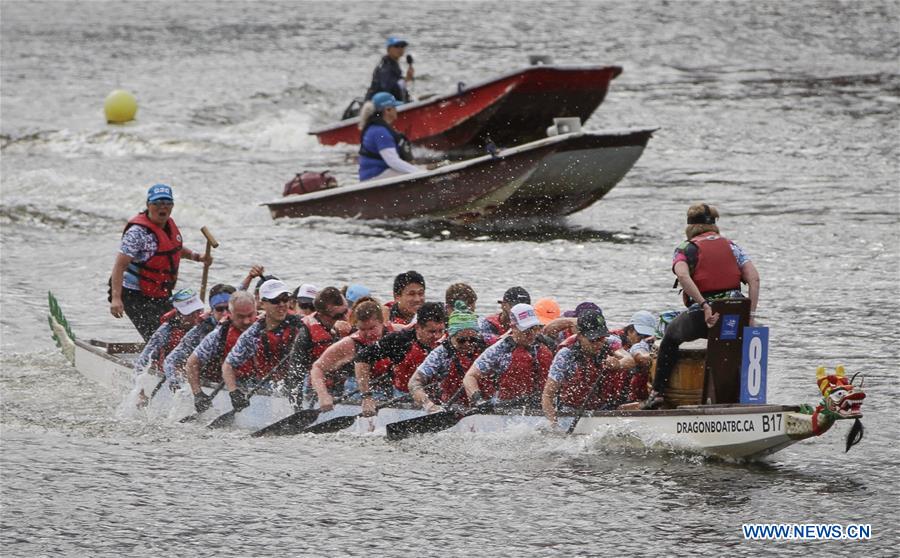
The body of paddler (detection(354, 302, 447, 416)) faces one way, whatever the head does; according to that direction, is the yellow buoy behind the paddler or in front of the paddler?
behind

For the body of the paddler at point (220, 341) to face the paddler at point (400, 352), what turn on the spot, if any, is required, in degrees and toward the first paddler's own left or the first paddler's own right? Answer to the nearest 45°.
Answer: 0° — they already face them

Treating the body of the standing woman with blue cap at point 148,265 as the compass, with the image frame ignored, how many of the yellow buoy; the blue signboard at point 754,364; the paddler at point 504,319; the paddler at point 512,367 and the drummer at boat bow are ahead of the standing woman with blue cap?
4

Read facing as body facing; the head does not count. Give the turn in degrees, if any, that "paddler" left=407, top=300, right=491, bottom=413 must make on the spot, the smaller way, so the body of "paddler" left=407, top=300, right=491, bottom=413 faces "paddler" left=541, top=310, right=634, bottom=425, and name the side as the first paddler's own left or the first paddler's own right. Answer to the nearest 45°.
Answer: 0° — they already face them

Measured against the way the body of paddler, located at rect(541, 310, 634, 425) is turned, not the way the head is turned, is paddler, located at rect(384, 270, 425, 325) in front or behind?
behind

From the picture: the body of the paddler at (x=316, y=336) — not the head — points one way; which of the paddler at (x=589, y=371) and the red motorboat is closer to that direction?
the paddler

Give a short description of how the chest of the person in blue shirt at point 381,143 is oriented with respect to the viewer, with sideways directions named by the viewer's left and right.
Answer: facing to the right of the viewer

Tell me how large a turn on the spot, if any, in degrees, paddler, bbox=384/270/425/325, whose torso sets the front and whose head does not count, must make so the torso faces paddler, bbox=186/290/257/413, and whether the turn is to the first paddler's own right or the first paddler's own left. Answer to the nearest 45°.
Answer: approximately 135° to the first paddler's own right

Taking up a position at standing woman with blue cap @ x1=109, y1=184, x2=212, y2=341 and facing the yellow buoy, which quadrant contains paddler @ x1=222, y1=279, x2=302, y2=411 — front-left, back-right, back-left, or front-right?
back-right

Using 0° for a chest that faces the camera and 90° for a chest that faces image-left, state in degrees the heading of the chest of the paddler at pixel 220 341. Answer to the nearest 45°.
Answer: approximately 315°
